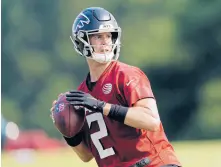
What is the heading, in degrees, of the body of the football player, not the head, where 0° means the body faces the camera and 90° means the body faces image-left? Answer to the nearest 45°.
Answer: approximately 45°
